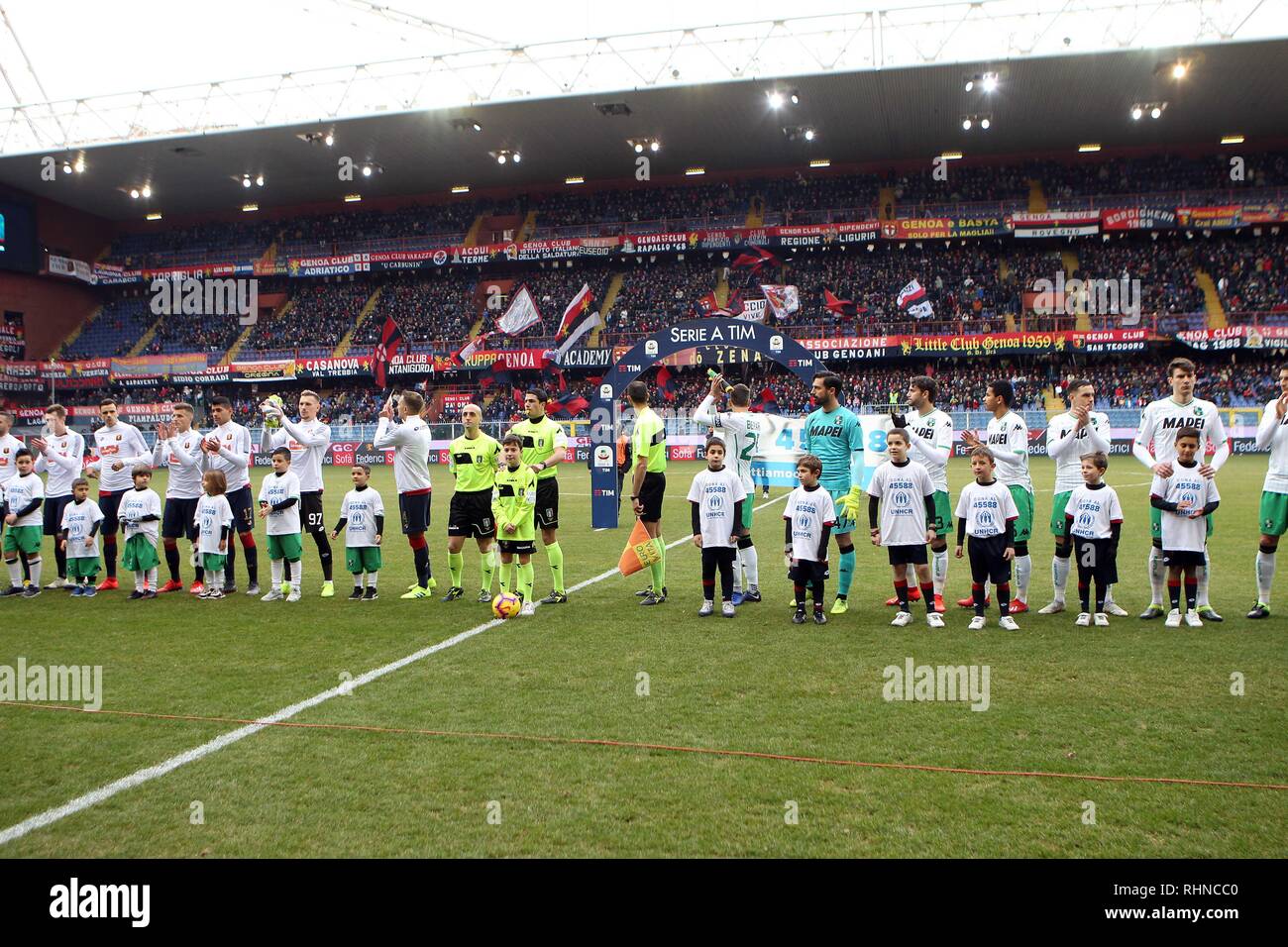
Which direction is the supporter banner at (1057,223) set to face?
toward the camera

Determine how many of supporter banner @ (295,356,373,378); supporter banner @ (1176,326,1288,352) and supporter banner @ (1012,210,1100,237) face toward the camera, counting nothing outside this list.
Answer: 3

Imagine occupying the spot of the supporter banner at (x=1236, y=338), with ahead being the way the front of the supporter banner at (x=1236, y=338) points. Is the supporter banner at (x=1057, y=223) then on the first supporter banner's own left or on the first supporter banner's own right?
on the first supporter banner's own right

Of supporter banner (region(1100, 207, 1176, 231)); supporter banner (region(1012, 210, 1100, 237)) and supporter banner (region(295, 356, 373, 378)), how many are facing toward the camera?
3

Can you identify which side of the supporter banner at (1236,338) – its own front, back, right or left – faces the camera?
front

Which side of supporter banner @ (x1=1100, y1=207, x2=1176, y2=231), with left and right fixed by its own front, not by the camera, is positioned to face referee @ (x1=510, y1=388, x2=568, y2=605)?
front

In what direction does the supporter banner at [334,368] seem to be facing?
toward the camera

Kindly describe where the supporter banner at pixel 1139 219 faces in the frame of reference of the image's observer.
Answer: facing the viewer

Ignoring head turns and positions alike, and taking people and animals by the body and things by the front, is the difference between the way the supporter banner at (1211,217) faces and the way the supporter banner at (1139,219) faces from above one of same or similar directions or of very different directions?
same or similar directions

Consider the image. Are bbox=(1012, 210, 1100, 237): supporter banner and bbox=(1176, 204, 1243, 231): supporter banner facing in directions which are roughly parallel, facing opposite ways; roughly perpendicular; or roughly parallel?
roughly parallel

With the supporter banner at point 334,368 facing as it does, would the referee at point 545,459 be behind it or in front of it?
in front

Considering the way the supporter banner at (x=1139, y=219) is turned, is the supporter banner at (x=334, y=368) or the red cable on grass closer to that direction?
the red cable on grass

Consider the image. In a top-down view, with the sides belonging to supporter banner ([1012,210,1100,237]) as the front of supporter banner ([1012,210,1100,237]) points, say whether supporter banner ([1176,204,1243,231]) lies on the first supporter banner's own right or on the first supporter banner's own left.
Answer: on the first supporter banner's own left

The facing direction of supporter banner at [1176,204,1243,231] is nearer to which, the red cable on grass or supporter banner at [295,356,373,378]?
the red cable on grass
